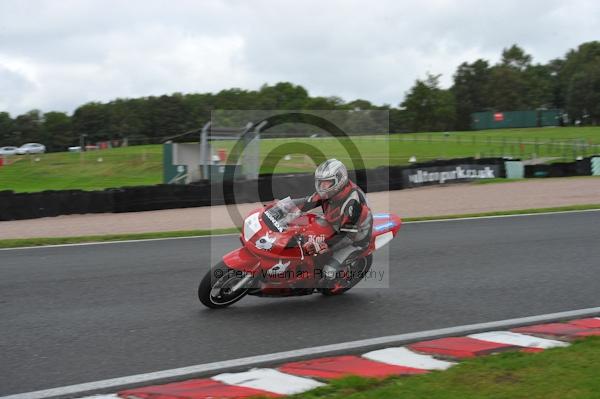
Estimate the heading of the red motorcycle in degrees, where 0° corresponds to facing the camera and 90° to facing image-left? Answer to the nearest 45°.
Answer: approximately 45°

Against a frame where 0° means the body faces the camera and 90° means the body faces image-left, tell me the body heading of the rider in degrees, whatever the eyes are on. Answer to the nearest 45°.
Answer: approximately 45°

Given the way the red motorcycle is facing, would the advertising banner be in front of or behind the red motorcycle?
behind

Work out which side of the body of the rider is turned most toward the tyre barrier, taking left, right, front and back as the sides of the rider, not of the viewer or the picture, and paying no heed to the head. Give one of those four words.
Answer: right

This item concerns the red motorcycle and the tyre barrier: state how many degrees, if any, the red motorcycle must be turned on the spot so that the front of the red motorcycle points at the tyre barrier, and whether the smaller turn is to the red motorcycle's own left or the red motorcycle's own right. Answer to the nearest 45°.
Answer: approximately 135° to the red motorcycle's own right
